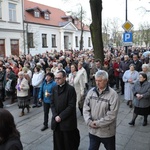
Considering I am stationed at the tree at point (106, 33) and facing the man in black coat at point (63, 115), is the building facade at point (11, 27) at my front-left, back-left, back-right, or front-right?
front-right

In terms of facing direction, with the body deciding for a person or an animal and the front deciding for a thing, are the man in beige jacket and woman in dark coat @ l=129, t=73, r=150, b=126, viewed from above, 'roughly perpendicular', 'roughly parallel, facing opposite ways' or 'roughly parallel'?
roughly parallel

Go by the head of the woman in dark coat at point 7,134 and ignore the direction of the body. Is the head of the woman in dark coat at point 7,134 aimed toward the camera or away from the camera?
away from the camera

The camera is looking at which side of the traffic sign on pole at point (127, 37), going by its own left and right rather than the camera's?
front

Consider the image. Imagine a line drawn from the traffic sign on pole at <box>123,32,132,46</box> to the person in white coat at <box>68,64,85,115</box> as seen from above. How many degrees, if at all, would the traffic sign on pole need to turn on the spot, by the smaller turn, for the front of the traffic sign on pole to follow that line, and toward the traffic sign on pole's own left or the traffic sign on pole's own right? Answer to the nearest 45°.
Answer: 0° — it already faces them

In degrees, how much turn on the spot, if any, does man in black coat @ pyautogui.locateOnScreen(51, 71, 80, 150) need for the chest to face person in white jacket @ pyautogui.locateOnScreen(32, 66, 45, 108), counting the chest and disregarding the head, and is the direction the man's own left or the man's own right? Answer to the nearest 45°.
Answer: approximately 135° to the man's own right

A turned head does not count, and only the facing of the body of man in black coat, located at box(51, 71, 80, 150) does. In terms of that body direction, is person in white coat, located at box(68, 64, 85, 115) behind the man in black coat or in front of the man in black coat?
behind

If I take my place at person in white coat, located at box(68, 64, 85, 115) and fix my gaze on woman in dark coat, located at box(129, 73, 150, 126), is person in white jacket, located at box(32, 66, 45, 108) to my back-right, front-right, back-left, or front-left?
back-left

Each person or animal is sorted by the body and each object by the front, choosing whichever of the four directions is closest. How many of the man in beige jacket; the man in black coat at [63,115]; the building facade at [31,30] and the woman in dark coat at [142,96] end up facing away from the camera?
0

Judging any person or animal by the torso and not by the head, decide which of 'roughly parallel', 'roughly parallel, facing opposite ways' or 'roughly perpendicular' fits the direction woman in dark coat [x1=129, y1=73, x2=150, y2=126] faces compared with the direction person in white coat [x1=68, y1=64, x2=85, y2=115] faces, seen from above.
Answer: roughly parallel

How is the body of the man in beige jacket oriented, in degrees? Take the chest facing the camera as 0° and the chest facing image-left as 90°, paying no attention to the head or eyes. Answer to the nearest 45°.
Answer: approximately 45°

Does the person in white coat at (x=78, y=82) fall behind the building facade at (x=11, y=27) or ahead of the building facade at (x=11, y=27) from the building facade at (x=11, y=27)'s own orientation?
ahead

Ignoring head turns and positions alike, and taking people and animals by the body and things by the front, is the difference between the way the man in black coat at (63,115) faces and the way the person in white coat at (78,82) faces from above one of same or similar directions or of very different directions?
same or similar directions

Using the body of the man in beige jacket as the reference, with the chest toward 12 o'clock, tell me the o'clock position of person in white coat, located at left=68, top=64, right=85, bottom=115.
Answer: The person in white coat is roughly at 4 o'clock from the man in beige jacket.
